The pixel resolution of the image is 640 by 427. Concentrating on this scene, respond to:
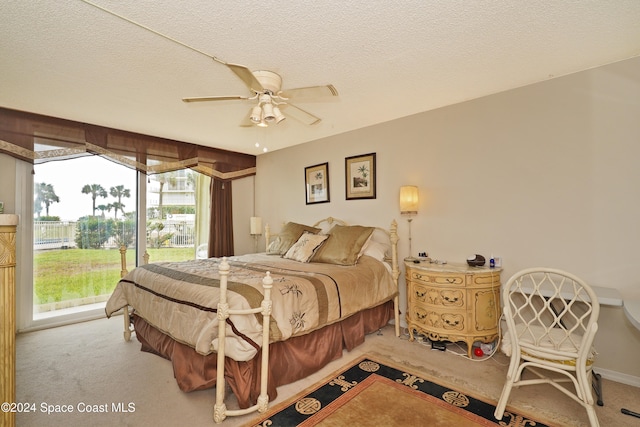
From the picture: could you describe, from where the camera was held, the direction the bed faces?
facing the viewer and to the left of the viewer

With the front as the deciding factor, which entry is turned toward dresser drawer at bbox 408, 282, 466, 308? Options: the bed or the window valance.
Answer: the window valance

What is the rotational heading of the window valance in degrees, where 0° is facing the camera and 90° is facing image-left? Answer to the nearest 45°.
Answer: approximately 315°

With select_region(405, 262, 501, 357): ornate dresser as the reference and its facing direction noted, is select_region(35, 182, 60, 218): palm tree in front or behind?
in front

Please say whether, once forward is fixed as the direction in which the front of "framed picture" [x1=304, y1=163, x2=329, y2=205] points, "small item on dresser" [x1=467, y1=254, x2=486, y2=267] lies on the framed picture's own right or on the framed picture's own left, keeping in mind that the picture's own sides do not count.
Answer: on the framed picture's own left

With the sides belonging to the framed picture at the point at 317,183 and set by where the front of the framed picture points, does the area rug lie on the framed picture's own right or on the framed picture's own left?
on the framed picture's own left

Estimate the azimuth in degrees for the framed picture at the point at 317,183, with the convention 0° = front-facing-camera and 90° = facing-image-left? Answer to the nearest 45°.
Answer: approximately 45°

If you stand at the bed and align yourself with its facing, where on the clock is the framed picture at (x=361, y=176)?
The framed picture is roughly at 6 o'clock from the bed.
